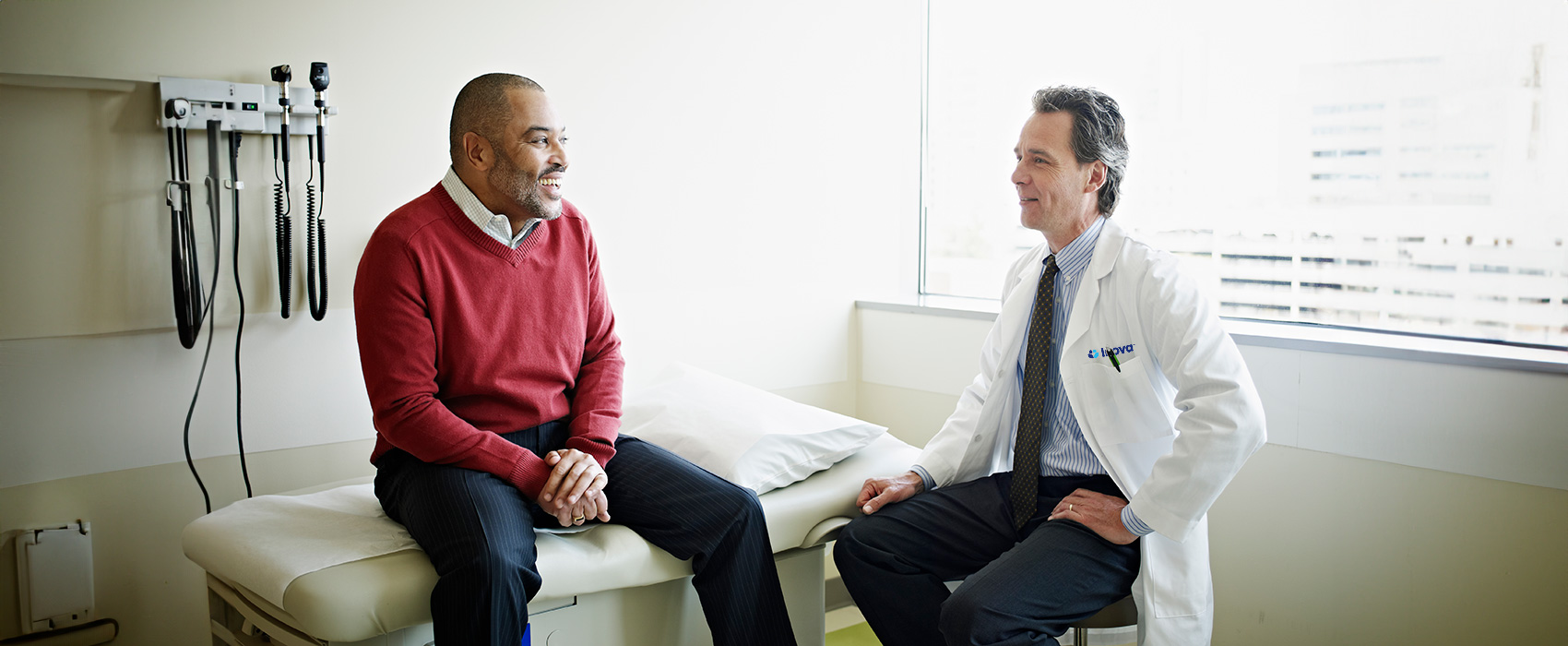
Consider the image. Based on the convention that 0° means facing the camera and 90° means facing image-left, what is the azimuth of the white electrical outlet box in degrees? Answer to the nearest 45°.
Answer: approximately 315°

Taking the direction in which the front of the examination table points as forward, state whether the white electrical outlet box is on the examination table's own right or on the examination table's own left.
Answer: on the examination table's own right

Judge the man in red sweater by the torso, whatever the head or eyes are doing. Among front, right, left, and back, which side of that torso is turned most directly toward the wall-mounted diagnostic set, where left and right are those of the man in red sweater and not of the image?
back

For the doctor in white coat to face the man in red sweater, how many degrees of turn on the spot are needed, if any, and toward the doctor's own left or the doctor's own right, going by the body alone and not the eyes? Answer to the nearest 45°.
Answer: approximately 45° to the doctor's own right

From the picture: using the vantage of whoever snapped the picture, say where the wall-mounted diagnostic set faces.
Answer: facing the viewer and to the right of the viewer

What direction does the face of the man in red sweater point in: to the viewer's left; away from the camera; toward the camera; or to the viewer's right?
to the viewer's right

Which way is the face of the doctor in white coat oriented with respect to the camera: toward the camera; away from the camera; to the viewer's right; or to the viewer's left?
to the viewer's left

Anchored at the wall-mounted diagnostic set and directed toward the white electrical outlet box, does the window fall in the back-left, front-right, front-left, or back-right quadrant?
back-left

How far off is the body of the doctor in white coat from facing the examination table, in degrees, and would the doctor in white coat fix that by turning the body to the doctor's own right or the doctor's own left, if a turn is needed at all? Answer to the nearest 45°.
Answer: approximately 45° to the doctor's own right
